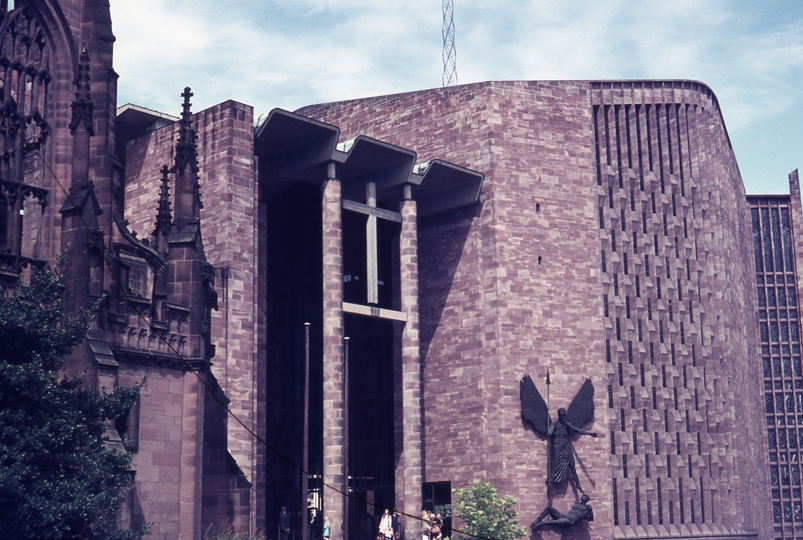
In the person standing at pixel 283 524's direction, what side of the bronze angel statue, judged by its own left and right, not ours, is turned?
right

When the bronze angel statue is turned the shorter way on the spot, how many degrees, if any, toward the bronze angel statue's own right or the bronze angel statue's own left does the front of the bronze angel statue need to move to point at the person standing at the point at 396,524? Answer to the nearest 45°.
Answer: approximately 90° to the bronze angel statue's own right

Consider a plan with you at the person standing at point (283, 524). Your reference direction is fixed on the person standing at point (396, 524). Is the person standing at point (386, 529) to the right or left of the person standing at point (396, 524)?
right

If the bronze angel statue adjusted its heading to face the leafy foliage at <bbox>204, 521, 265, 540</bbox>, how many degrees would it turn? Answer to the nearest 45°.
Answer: approximately 45° to its right

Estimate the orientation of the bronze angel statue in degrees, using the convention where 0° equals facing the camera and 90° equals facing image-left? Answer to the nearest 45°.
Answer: approximately 0°

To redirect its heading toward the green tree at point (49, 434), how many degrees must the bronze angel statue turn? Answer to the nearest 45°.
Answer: approximately 45° to its right
